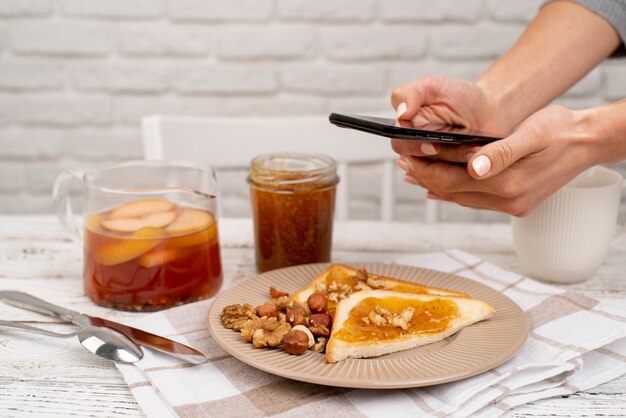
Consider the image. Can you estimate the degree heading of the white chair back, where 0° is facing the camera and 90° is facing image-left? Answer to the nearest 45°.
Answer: approximately 0°

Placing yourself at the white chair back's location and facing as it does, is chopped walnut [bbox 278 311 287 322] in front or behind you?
in front

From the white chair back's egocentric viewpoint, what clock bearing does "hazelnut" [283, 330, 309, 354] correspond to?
The hazelnut is roughly at 12 o'clock from the white chair back.

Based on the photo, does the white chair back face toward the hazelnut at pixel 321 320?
yes

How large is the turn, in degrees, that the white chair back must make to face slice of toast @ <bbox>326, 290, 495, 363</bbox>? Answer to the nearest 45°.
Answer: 0° — it already faces it

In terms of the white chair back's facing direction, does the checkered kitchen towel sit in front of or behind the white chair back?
in front

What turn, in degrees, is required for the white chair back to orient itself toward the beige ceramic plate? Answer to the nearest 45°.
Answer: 0° — it already faces it

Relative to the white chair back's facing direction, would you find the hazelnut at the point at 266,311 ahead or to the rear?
ahead

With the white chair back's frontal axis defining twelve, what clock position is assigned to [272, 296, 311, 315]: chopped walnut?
The chopped walnut is roughly at 12 o'clock from the white chair back.
